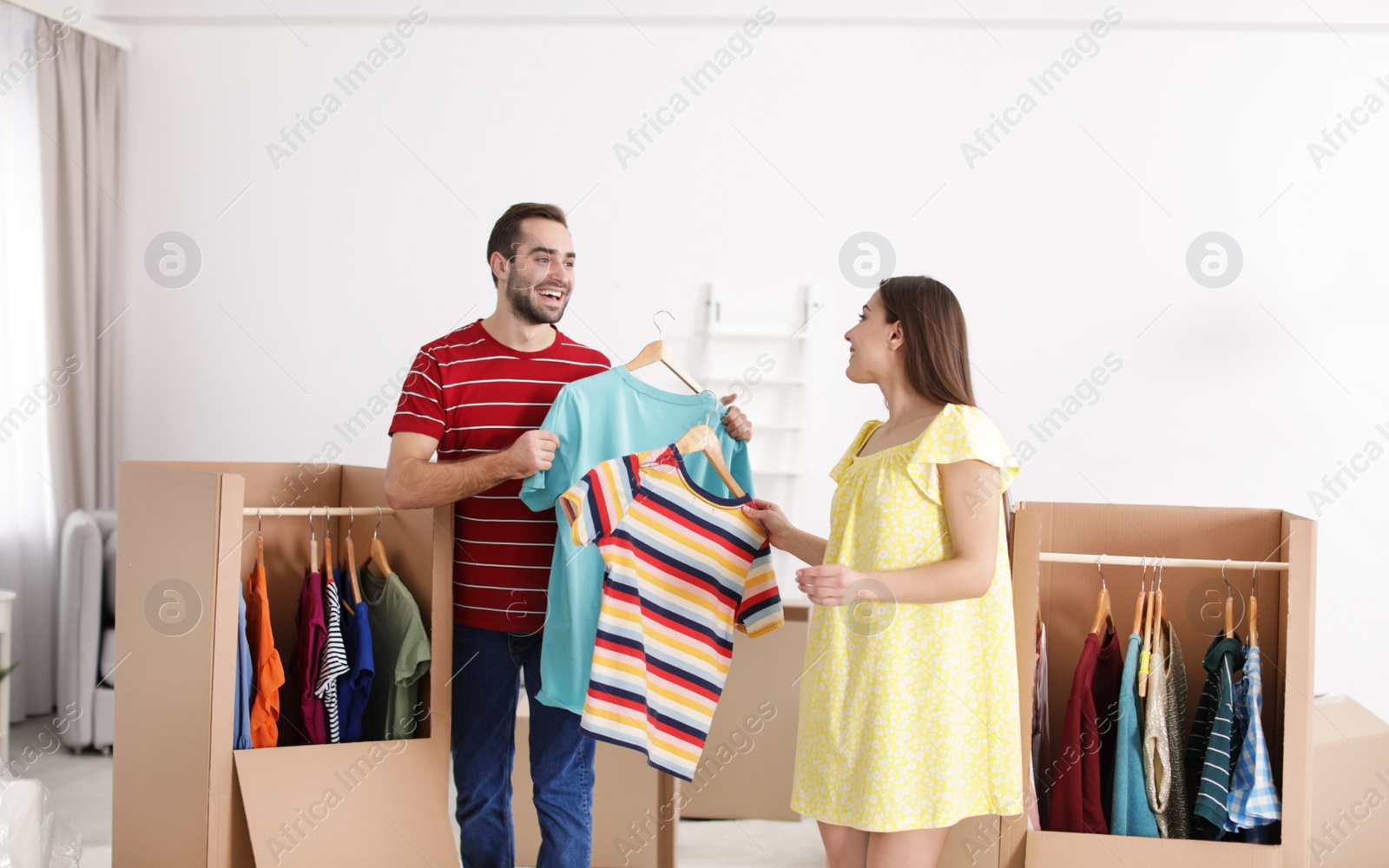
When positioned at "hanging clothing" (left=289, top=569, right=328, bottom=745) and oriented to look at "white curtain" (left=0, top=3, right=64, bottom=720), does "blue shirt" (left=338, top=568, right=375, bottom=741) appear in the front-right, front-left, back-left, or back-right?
back-right

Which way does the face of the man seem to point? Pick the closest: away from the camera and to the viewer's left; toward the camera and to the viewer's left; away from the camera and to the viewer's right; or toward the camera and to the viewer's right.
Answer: toward the camera and to the viewer's right

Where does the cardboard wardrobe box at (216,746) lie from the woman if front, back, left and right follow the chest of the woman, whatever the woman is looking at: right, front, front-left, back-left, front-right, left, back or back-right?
front-right

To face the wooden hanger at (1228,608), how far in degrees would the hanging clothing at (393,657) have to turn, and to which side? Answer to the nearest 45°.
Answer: approximately 135° to its left

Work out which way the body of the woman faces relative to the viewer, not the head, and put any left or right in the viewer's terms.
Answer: facing the viewer and to the left of the viewer

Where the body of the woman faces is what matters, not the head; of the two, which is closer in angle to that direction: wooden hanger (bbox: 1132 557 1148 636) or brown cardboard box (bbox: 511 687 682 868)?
the brown cardboard box

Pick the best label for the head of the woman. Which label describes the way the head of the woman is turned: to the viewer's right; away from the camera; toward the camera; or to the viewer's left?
to the viewer's left
